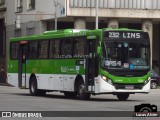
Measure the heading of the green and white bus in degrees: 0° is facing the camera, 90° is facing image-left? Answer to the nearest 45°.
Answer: approximately 315°
